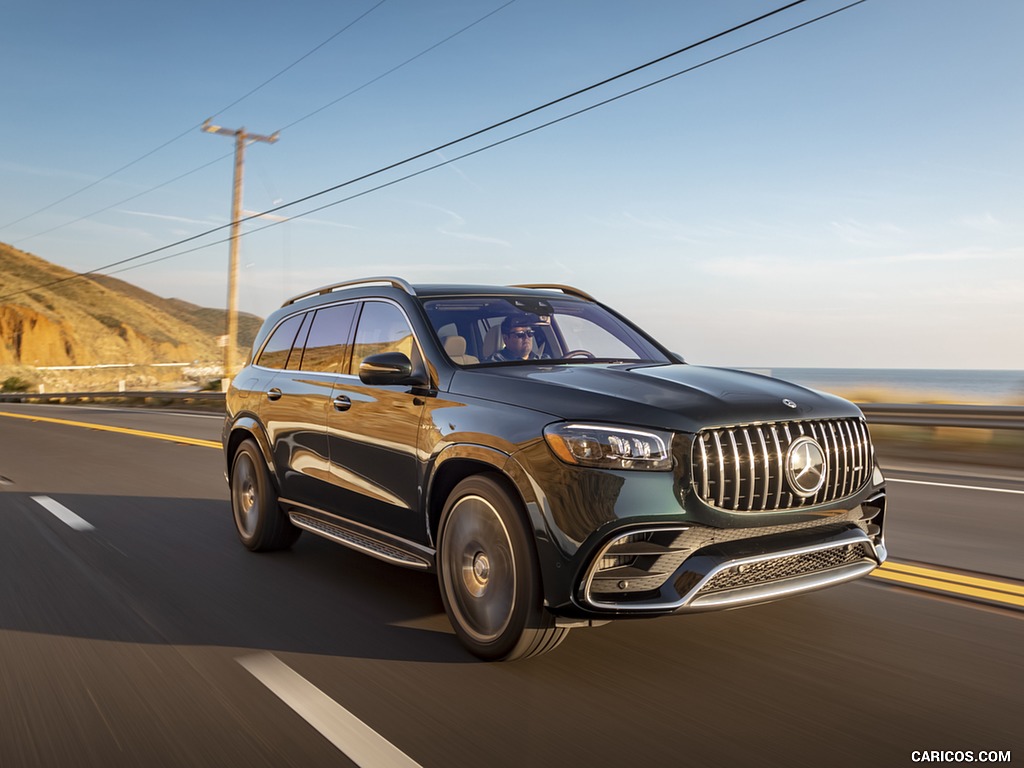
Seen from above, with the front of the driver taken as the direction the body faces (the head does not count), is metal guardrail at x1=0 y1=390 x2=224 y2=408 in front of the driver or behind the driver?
behind

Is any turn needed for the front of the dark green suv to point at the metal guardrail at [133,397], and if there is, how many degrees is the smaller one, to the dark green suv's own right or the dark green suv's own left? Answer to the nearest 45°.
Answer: approximately 180°

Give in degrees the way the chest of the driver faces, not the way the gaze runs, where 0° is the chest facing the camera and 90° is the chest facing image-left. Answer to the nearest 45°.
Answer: approximately 315°

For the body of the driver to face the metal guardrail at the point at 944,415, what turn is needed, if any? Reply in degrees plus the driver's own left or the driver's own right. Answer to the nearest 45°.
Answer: approximately 90° to the driver's own left

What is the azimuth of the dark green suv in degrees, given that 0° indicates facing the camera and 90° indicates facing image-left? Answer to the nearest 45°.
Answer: approximately 315°
